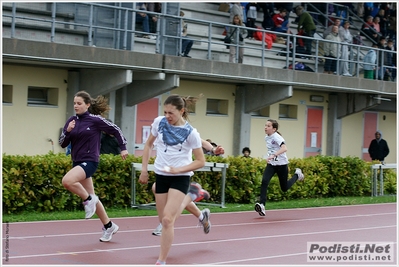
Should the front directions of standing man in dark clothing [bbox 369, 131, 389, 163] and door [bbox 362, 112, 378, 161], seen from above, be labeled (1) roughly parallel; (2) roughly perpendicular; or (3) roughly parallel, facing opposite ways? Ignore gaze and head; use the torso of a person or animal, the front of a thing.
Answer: roughly parallel

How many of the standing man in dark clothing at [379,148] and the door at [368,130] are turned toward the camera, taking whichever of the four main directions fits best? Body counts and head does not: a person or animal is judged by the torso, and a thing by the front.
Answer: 2

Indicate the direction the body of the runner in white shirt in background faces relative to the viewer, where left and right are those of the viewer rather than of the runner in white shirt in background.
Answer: facing the viewer and to the left of the viewer

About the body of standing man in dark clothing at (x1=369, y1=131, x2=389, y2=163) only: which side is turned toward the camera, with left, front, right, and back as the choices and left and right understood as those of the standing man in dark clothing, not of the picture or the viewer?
front

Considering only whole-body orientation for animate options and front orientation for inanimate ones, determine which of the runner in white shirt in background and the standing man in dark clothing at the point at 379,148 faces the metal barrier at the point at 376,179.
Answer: the standing man in dark clothing

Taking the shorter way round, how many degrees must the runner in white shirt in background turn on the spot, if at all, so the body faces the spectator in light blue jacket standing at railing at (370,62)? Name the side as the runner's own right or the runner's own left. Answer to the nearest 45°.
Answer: approximately 135° to the runner's own right

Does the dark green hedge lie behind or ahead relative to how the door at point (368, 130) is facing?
ahead
